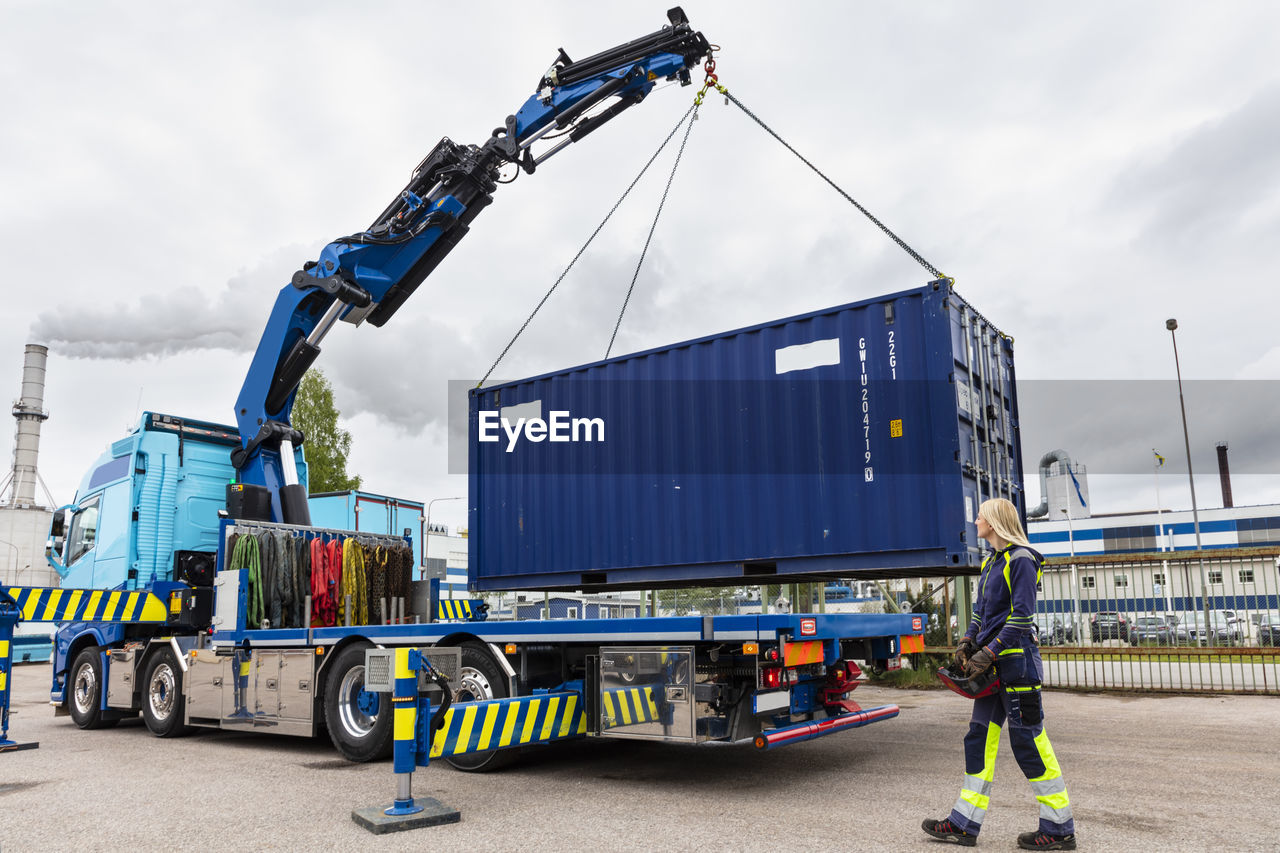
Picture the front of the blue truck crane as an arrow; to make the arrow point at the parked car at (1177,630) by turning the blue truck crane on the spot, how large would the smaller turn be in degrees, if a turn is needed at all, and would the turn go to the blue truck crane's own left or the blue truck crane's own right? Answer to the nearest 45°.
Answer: approximately 135° to the blue truck crane's own right

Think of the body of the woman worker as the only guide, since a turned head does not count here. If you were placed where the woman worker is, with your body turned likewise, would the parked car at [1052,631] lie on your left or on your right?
on your right

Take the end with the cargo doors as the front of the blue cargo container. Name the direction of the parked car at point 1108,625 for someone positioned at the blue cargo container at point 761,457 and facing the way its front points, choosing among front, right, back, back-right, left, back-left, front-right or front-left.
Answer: left

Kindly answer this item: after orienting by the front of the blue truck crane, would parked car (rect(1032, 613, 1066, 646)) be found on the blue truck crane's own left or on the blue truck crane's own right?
on the blue truck crane's own right

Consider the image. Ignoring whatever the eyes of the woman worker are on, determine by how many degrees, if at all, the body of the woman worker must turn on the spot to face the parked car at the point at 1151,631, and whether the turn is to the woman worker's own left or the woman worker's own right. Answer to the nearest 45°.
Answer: approximately 90° to the woman worker's own right

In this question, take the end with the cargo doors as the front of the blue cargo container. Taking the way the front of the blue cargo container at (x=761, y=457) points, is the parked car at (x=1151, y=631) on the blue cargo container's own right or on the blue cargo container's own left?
on the blue cargo container's own left

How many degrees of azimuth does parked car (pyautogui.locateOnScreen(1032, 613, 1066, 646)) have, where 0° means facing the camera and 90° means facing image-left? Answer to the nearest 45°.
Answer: approximately 0°

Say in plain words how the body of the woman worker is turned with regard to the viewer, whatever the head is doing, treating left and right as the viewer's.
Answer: facing to the left of the viewer

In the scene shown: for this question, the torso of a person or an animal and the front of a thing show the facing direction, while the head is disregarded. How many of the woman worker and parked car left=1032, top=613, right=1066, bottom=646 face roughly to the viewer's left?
1

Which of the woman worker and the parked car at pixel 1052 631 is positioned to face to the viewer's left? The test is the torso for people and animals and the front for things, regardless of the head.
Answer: the woman worker
